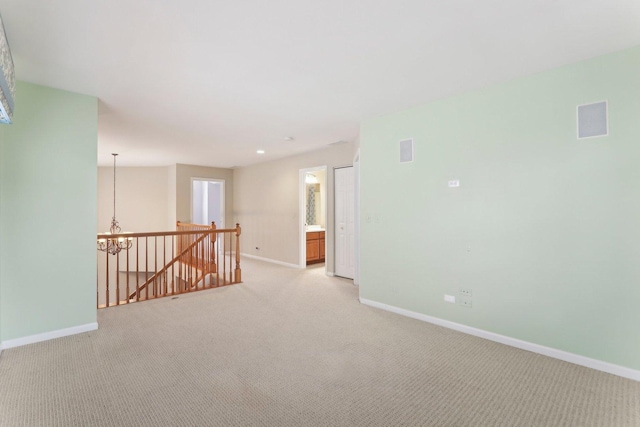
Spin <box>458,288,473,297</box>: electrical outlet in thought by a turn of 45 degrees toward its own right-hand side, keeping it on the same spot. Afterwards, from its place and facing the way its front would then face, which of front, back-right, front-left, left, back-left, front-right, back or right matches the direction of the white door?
right

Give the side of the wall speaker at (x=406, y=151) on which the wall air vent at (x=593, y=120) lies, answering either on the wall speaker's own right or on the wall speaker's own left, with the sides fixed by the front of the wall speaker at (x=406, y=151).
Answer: on the wall speaker's own left

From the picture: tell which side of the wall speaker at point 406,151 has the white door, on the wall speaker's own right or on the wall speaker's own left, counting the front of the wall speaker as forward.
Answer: on the wall speaker's own right

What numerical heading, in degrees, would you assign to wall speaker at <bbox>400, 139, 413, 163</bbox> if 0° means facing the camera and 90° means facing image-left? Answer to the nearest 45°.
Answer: approximately 45°
